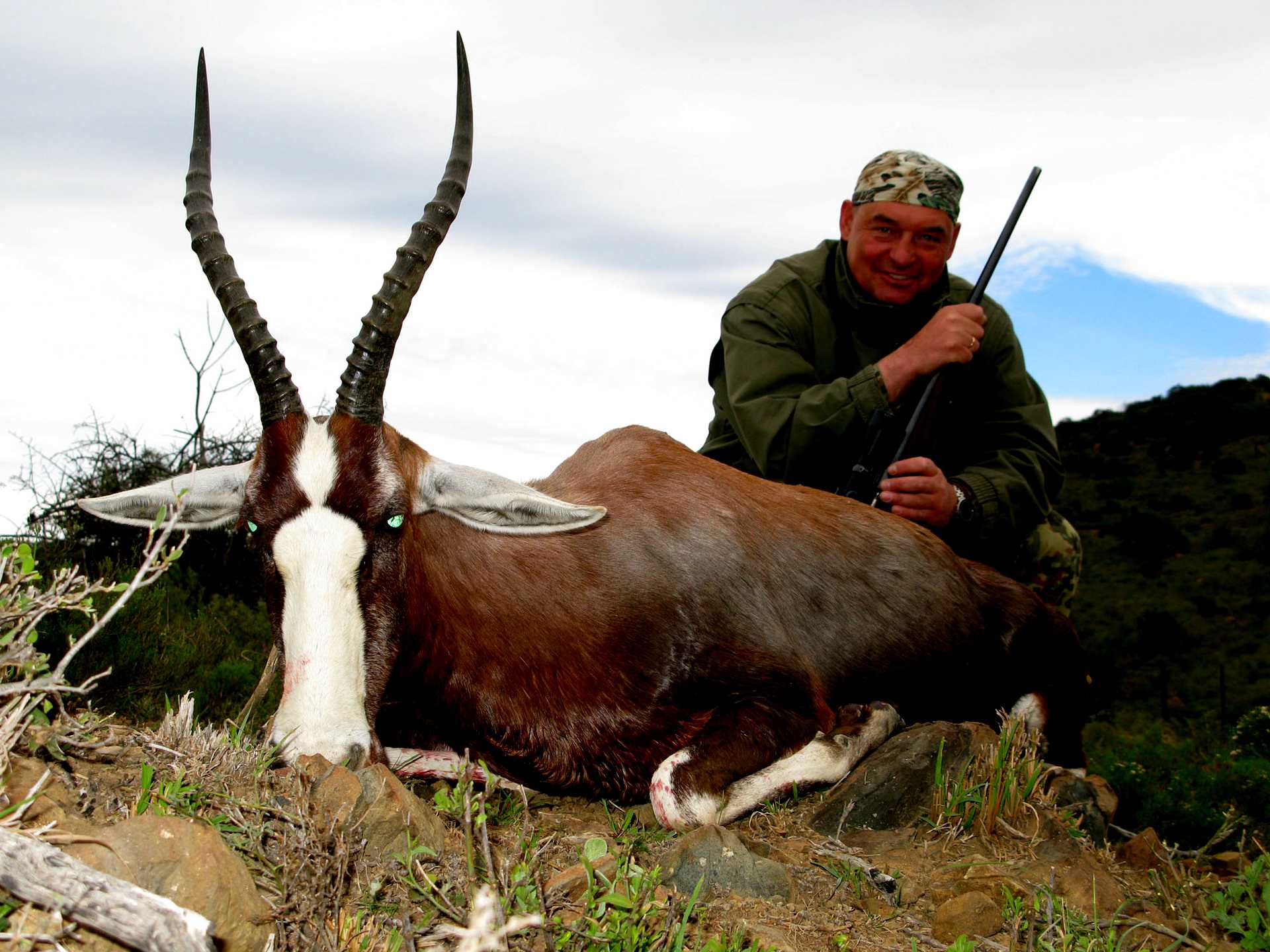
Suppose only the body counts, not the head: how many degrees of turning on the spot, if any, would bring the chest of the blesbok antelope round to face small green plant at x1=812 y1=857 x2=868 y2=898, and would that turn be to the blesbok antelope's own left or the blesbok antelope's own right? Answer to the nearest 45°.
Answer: approximately 90° to the blesbok antelope's own left

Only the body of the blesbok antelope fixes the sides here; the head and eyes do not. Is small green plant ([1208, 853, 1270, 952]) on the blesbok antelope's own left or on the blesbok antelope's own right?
on the blesbok antelope's own left

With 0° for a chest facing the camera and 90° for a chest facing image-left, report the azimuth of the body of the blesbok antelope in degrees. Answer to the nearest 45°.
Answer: approximately 45°

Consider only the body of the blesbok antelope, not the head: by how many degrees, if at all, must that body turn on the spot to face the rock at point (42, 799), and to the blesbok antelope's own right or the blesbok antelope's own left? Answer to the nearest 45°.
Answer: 0° — it already faces it

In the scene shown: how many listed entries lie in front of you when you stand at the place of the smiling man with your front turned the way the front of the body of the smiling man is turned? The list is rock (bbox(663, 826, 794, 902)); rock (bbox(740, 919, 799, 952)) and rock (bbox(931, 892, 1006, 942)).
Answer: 3

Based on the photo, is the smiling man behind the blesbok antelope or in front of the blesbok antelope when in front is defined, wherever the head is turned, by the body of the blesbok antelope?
behind

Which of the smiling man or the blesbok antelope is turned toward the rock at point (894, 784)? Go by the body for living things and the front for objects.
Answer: the smiling man

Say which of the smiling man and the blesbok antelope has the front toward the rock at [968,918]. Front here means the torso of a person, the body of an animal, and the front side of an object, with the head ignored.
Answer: the smiling man

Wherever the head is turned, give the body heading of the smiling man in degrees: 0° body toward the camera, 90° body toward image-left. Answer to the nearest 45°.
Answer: approximately 0°
